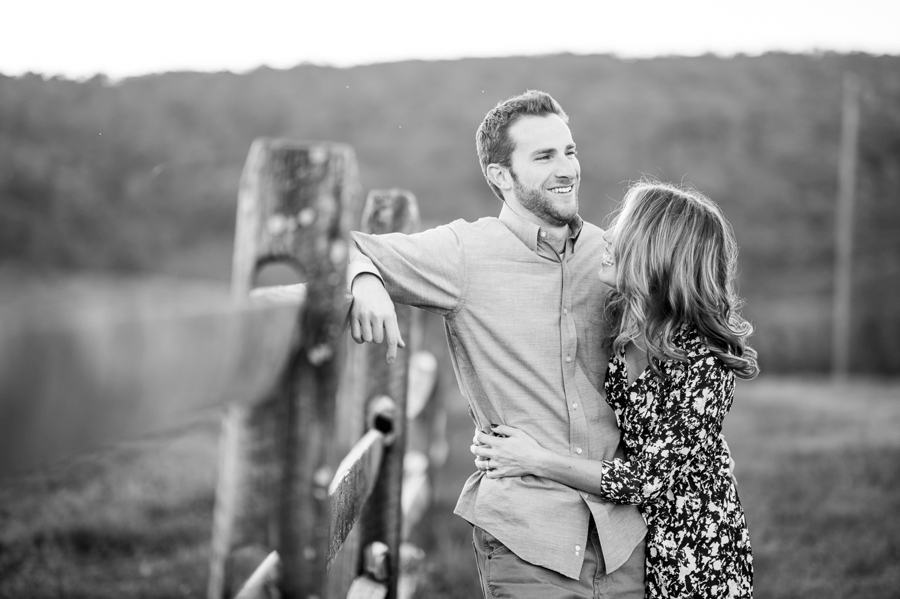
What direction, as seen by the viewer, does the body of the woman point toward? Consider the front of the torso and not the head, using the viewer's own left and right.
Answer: facing to the left of the viewer

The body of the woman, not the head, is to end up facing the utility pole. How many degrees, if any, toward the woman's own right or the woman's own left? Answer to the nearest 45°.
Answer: approximately 90° to the woman's own right

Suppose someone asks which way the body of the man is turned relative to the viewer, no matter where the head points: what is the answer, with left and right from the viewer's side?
facing the viewer and to the right of the viewer

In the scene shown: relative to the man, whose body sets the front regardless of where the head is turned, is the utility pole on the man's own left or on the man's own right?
on the man's own left
